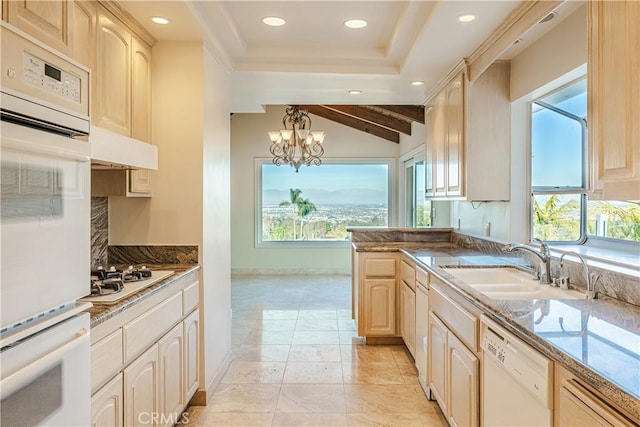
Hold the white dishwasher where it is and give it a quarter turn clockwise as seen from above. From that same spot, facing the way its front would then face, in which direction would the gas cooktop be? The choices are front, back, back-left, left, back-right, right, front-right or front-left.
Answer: front-left

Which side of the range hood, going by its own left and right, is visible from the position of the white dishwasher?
front

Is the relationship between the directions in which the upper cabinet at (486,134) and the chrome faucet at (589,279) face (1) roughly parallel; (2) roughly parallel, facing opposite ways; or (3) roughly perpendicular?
roughly parallel

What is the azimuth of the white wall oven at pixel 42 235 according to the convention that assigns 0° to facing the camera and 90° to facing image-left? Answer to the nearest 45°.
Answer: approximately 315°

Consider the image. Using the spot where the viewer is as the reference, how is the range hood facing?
facing the viewer and to the right of the viewer

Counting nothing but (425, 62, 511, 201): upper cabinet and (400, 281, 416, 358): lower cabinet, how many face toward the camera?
0

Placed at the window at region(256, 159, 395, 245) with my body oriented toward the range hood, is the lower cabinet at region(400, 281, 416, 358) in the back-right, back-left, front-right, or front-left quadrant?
front-left

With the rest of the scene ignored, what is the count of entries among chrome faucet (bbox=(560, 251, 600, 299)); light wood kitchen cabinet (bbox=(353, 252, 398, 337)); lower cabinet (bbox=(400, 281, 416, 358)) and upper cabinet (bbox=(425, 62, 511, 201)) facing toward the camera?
1

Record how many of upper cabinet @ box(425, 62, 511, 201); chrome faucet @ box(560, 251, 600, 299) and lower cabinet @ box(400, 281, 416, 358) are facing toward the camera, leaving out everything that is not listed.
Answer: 0

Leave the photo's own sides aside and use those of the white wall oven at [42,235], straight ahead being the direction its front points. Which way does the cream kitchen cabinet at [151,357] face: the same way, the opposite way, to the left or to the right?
the same way

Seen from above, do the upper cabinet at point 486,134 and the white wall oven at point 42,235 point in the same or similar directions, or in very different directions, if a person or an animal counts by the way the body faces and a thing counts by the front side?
very different directions

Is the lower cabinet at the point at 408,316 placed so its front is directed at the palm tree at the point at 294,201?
no

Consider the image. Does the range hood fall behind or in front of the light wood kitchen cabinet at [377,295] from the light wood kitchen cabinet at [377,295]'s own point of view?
in front

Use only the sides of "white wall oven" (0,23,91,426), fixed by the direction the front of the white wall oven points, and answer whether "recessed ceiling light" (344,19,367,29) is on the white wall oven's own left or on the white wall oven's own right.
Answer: on the white wall oven's own left

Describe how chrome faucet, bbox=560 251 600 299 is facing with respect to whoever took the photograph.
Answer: facing to the left of the viewer

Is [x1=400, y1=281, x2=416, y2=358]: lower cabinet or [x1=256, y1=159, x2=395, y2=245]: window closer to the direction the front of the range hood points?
the lower cabinet

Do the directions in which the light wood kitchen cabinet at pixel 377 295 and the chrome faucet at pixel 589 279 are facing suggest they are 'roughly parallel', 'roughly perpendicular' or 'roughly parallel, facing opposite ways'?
roughly perpendicular

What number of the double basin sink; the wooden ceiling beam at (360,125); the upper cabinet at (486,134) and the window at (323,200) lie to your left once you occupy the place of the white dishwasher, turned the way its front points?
0
